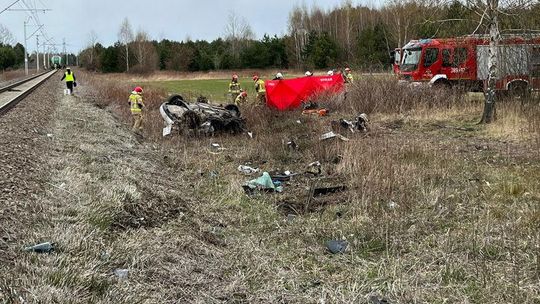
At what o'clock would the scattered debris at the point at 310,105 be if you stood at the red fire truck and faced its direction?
The scattered debris is roughly at 12 o'clock from the red fire truck.

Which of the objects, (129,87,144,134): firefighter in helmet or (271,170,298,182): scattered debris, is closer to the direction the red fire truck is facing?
the firefighter in helmet

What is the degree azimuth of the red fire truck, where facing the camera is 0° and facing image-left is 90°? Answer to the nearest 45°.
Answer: approximately 45°

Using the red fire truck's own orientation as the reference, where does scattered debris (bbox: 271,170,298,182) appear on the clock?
The scattered debris is roughly at 11 o'clock from the red fire truck.

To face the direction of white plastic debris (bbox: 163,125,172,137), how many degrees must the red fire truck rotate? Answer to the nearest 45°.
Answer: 0° — it already faces it

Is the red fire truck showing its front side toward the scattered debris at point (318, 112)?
yes
